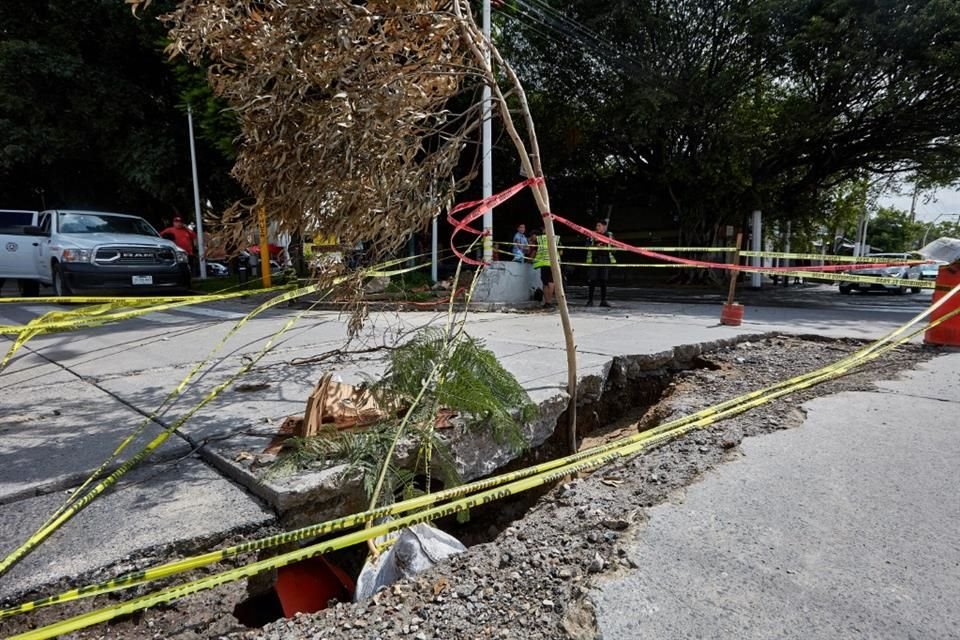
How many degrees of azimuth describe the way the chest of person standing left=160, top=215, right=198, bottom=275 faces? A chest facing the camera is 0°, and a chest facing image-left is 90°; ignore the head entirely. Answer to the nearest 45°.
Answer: approximately 0°

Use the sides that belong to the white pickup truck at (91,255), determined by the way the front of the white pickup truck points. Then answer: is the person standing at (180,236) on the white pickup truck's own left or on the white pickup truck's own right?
on the white pickup truck's own left

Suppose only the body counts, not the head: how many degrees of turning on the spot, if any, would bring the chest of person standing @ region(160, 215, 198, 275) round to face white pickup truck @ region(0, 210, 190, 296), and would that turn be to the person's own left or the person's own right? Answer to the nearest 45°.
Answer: approximately 45° to the person's own right

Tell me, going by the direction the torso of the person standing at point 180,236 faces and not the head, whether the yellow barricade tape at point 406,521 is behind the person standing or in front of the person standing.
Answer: in front

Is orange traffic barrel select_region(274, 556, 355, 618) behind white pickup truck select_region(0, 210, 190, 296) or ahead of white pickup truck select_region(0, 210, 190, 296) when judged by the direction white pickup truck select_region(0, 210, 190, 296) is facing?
ahead

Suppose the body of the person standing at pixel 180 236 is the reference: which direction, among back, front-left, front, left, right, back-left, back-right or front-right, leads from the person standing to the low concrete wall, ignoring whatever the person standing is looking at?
front-left

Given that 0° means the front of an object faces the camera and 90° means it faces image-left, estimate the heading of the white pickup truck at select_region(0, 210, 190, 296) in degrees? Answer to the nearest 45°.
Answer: approximately 315°
